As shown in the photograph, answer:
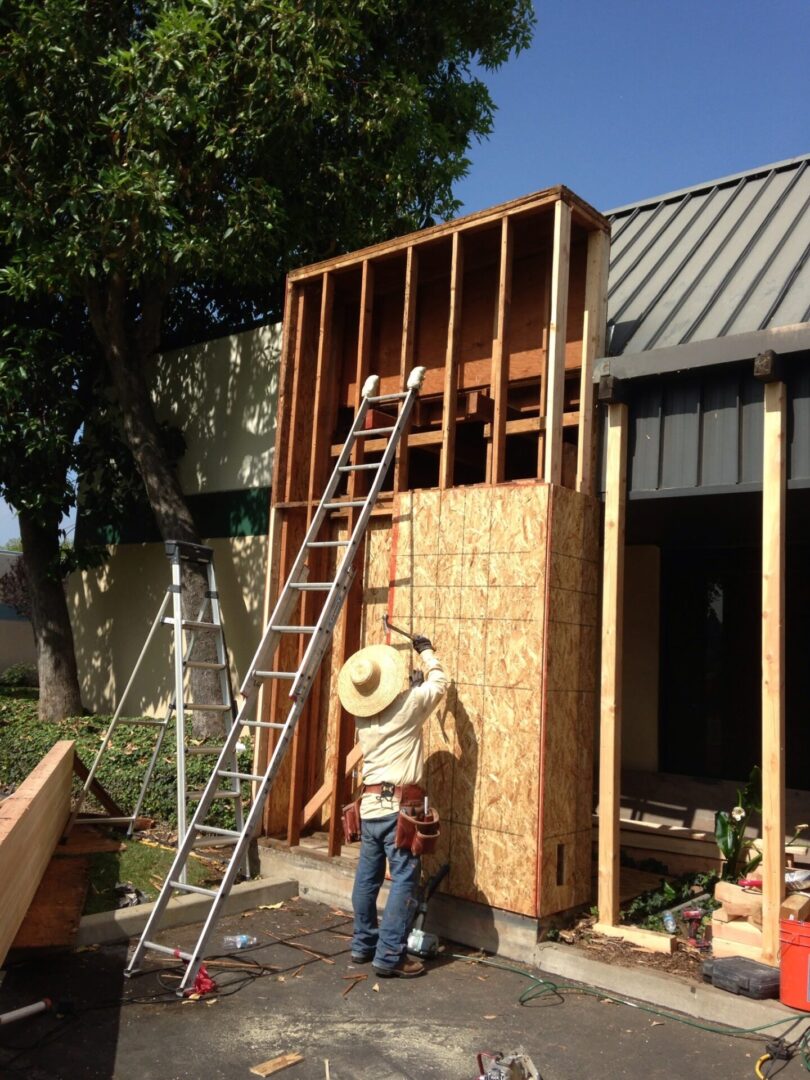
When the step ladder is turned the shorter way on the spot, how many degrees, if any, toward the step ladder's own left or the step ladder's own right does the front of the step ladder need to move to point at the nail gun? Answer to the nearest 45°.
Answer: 0° — it already faces it

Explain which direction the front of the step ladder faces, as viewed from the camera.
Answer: facing the viewer and to the right of the viewer

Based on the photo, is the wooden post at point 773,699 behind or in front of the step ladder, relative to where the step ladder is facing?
in front

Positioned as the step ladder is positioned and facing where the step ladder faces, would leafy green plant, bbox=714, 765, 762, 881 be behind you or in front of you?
in front

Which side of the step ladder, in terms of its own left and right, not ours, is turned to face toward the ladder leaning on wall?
front

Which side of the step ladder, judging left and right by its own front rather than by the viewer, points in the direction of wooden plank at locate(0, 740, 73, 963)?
right

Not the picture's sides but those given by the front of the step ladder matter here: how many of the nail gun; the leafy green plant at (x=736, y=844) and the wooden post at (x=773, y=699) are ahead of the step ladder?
3

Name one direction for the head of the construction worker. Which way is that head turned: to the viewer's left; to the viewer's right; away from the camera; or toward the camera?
away from the camera

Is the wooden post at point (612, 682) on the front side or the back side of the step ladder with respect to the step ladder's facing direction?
on the front side

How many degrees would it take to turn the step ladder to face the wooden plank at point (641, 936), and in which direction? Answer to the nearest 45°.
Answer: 0° — it already faces it
